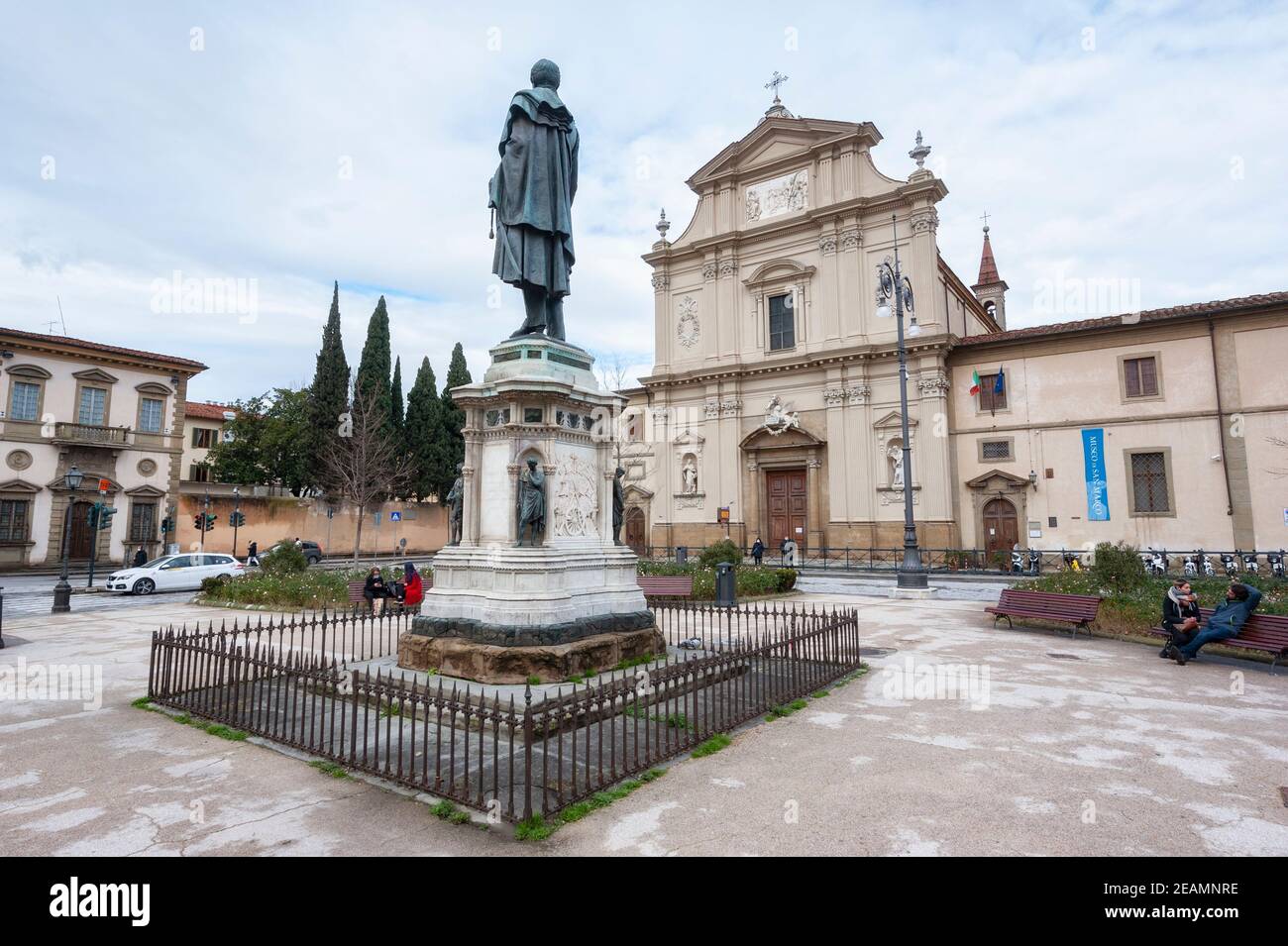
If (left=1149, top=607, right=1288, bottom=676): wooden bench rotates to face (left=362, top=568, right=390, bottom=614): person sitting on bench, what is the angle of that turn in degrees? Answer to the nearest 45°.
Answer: approximately 45° to its right

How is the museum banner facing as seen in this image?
toward the camera

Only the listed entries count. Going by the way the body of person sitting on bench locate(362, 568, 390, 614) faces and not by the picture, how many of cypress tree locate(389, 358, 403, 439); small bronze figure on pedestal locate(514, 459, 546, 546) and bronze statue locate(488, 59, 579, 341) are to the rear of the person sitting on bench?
1

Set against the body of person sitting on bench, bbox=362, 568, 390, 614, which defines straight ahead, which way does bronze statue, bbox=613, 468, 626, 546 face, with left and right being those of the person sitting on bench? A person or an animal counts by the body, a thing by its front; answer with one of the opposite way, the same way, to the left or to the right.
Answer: to the left

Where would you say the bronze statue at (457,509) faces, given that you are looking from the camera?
facing to the left of the viewer

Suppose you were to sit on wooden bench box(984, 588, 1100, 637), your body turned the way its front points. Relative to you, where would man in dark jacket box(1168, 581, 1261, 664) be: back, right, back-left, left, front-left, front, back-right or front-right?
left

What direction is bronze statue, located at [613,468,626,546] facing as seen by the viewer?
to the viewer's right

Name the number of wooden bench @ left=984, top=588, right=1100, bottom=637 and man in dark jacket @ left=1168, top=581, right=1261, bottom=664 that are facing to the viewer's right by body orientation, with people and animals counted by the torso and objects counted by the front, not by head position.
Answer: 0

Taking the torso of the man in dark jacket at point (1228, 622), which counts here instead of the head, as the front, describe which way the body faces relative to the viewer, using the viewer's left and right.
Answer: facing the viewer and to the left of the viewer

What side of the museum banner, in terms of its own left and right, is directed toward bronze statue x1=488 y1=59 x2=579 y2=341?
front

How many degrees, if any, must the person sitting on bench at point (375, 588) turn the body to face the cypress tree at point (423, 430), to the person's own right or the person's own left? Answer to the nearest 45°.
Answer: approximately 180°

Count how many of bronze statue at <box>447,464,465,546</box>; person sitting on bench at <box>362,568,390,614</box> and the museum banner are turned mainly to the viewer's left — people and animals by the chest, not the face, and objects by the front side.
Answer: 1

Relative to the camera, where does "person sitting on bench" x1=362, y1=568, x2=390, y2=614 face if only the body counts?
toward the camera

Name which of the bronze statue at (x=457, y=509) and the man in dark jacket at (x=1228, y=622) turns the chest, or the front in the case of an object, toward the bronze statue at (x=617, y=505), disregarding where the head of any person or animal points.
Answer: the man in dark jacket

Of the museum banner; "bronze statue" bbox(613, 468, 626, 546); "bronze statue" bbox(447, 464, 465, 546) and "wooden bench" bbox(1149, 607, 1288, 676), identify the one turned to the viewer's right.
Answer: "bronze statue" bbox(613, 468, 626, 546)

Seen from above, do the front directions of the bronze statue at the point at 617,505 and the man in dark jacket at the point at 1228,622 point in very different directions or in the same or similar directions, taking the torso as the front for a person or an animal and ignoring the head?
very different directions
